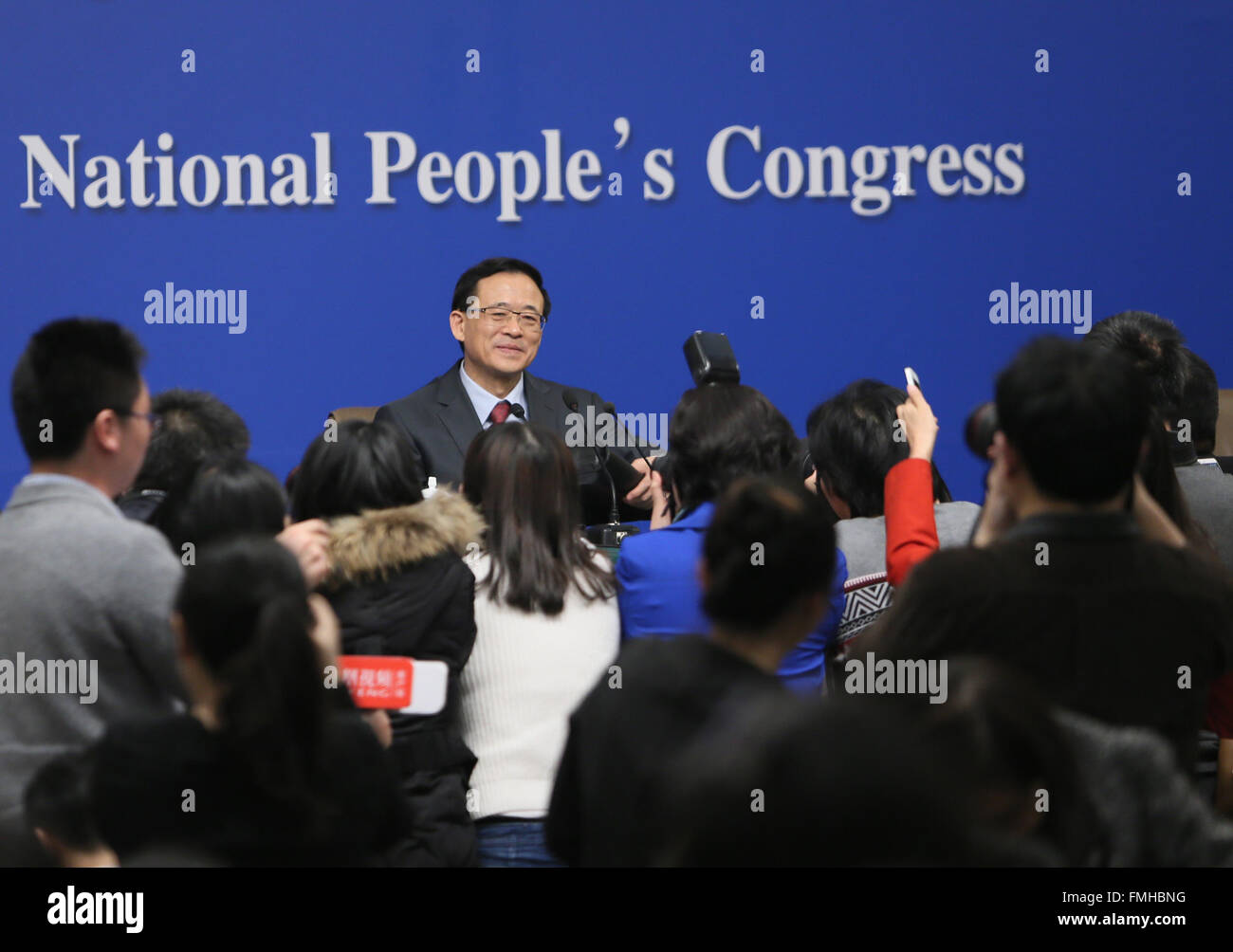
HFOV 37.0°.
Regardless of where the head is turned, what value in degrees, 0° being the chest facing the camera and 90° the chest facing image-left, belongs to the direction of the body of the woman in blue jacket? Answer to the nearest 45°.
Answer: approximately 180°

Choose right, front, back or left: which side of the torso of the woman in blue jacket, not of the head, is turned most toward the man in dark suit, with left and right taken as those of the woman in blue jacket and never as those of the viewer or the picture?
front

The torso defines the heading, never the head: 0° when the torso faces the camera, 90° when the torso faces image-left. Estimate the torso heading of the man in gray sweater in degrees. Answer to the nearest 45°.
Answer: approximately 225°

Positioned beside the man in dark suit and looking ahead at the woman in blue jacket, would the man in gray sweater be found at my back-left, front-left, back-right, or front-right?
front-right

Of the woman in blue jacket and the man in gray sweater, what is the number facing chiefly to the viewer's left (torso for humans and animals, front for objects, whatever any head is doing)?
0

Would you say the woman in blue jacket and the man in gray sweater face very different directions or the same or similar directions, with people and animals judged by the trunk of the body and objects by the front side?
same or similar directions

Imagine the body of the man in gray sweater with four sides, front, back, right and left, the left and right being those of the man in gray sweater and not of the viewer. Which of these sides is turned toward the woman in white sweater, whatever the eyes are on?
front

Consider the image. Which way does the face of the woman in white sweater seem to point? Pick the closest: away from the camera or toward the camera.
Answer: away from the camera

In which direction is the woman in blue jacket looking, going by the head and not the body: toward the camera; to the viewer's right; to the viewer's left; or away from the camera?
away from the camera

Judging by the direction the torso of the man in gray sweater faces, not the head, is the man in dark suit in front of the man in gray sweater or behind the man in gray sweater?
in front

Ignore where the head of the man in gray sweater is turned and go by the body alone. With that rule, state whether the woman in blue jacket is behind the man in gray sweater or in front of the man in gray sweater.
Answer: in front
